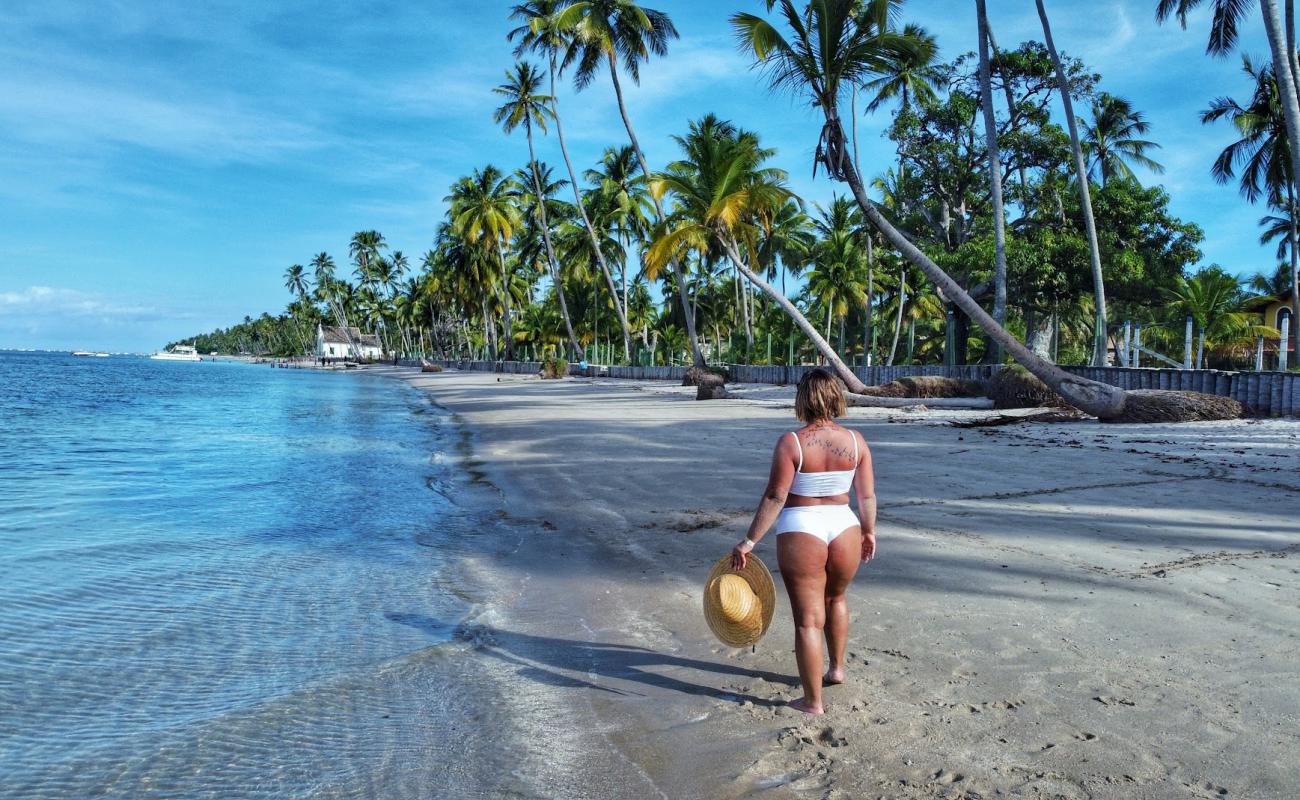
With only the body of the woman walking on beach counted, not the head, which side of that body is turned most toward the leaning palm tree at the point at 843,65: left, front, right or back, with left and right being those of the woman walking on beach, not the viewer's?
front

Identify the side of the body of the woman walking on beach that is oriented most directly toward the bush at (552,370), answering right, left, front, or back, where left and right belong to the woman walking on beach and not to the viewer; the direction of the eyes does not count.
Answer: front

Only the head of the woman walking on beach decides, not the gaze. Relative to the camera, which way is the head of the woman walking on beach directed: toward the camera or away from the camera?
away from the camera

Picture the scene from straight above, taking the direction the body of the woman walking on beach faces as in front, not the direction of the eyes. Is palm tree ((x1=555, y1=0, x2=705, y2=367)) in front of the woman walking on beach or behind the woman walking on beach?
in front

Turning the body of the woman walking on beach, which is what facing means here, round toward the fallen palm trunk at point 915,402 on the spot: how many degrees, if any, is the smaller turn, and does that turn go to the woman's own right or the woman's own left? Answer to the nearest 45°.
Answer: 0° — they already face it

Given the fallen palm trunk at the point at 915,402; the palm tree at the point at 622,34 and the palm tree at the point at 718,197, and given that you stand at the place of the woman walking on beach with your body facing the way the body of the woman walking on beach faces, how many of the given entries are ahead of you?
3

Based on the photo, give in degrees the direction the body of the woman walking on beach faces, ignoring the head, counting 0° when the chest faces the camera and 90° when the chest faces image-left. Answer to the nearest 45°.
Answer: approximately 180°

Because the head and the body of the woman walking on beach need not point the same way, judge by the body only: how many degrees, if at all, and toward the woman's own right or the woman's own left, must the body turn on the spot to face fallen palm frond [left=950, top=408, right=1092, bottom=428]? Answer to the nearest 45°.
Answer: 0° — they already face it

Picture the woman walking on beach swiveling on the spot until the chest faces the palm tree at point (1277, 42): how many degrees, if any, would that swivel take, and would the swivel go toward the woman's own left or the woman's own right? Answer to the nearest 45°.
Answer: approximately 45° to the woman's own right

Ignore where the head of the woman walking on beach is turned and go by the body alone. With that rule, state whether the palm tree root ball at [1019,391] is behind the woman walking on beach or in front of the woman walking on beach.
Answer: in front
